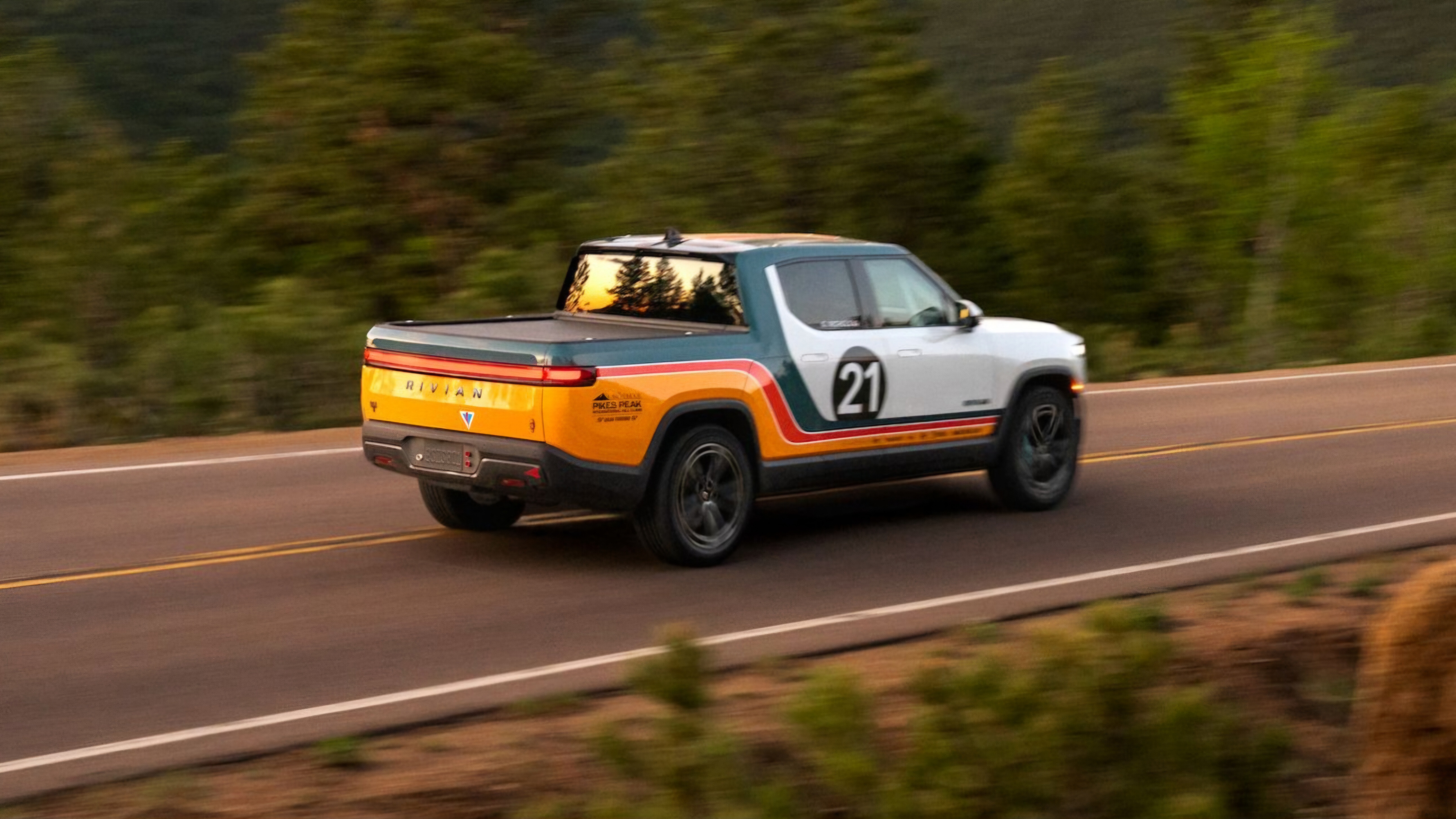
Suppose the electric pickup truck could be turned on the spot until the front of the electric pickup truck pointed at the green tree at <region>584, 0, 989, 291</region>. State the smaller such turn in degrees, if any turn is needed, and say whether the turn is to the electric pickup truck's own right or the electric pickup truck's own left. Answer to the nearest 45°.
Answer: approximately 45° to the electric pickup truck's own left

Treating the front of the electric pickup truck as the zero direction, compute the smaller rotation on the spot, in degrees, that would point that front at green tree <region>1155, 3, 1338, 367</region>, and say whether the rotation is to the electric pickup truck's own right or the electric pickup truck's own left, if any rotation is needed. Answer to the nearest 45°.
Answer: approximately 45° to the electric pickup truck's own left

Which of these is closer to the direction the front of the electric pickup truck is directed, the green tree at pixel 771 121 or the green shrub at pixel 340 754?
the green tree

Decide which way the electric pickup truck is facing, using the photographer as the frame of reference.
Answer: facing away from the viewer and to the right of the viewer

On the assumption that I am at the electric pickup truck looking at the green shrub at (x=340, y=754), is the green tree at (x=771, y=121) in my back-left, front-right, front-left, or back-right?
back-right

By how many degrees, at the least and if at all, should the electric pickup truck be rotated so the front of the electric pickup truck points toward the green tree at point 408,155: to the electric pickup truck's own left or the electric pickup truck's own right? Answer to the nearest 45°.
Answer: approximately 45° to the electric pickup truck's own left

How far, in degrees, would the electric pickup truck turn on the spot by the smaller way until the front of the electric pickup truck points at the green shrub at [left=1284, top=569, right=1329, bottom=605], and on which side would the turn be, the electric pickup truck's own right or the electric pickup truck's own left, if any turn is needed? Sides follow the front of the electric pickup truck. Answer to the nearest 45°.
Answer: approximately 45° to the electric pickup truck's own right

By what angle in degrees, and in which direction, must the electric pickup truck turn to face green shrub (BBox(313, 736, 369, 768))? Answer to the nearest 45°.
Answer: approximately 135° to its right

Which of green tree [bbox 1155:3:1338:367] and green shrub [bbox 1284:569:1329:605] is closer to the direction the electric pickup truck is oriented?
the green tree

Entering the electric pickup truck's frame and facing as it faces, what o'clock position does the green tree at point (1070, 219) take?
The green tree is roughly at 11 o'clock from the electric pickup truck.

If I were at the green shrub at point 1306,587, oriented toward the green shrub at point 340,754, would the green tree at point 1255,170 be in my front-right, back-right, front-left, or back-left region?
back-right
